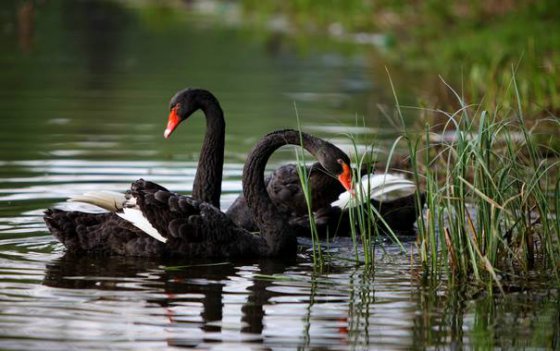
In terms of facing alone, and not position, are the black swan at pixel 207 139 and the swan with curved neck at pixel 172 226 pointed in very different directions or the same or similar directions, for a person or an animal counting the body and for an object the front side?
very different directions

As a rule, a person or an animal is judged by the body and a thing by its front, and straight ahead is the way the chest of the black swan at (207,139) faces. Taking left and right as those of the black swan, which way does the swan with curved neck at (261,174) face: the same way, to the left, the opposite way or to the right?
the opposite way

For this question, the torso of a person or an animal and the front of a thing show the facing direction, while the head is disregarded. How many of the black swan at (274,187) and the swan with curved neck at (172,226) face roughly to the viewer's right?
1

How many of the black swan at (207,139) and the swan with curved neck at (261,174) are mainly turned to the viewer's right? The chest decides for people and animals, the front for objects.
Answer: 1

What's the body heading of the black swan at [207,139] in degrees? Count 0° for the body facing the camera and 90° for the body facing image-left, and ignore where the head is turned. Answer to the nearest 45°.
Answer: approximately 90°

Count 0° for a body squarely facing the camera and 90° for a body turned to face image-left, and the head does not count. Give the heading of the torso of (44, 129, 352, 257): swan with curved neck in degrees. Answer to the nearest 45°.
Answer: approximately 270°

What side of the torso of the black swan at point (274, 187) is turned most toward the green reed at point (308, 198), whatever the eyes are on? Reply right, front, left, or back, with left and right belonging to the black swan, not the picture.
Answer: left

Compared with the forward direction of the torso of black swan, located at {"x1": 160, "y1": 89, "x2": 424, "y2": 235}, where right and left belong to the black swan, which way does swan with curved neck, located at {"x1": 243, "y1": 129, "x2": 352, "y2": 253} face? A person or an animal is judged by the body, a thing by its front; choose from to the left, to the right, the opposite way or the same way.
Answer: the opposite way

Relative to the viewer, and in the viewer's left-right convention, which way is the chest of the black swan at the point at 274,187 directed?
facing to the left of the viewer
